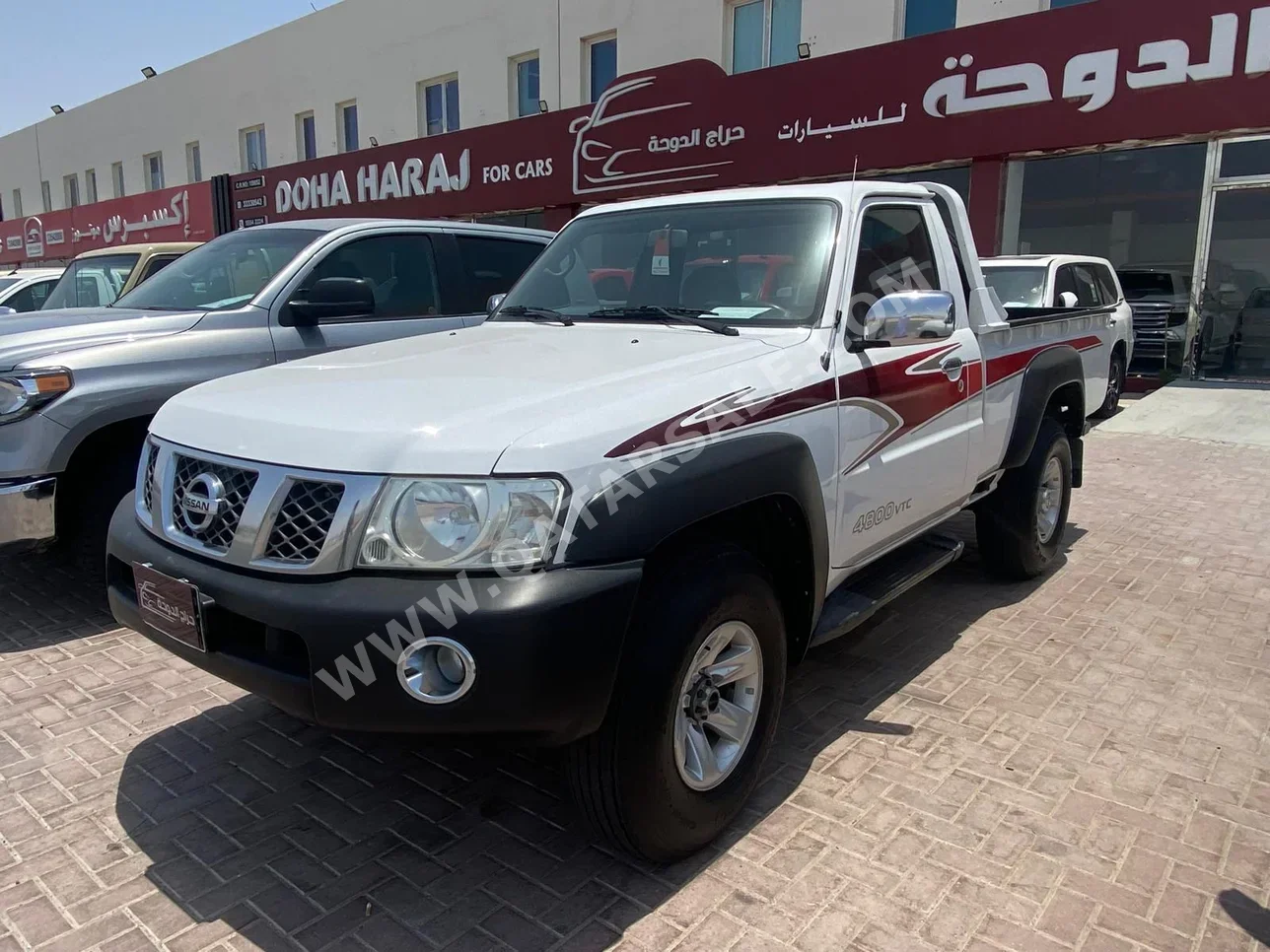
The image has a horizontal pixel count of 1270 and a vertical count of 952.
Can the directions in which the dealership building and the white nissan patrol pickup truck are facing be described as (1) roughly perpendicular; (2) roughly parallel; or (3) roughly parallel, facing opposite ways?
roughly parallel

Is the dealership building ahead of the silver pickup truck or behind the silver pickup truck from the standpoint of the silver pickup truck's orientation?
behind

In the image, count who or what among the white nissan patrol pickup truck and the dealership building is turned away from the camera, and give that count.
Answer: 0

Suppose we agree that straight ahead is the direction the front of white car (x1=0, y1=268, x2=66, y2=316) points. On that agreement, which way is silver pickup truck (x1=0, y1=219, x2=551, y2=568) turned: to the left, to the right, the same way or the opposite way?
the same way

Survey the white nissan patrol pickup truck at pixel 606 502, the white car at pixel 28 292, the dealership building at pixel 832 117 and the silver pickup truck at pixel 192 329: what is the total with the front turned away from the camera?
0

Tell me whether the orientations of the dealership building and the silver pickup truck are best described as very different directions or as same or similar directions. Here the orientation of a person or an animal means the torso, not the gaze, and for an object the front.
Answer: same or similar directions

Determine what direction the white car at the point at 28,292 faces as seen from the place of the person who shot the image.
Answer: facing the viewer and to the left of the viewer

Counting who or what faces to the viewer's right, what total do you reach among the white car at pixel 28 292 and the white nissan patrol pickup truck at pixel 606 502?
0

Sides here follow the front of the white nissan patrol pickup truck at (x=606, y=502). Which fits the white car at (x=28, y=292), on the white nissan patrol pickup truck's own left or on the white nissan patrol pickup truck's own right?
on the white nissan patrol pickup truck's own right

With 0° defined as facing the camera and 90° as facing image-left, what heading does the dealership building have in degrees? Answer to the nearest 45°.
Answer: approximately 45°
